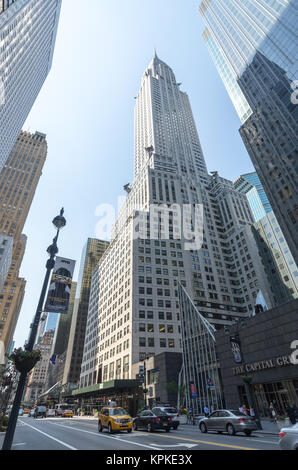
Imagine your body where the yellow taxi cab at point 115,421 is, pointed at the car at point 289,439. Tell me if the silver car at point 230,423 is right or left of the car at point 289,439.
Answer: left

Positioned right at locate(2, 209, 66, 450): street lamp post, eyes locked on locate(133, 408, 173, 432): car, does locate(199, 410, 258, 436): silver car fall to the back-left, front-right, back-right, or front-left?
front-right

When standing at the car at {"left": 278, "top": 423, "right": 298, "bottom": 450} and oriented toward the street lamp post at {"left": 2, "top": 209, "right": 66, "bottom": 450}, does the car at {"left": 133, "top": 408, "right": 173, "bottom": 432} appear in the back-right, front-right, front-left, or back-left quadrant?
front-right

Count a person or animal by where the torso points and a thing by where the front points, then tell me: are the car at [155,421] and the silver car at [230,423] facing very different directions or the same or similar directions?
same or similar directions

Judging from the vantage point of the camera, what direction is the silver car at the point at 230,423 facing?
facing away from the viewer and to the left of the viewer

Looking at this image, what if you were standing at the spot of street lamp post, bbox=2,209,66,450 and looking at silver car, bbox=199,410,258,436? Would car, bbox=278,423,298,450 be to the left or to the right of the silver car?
right

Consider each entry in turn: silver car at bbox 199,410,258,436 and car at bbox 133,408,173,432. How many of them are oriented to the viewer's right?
0

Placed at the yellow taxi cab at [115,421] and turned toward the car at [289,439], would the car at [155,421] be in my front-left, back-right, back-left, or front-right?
front-left

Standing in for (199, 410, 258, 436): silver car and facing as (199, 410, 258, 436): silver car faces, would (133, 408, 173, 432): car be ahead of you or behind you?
ahead
